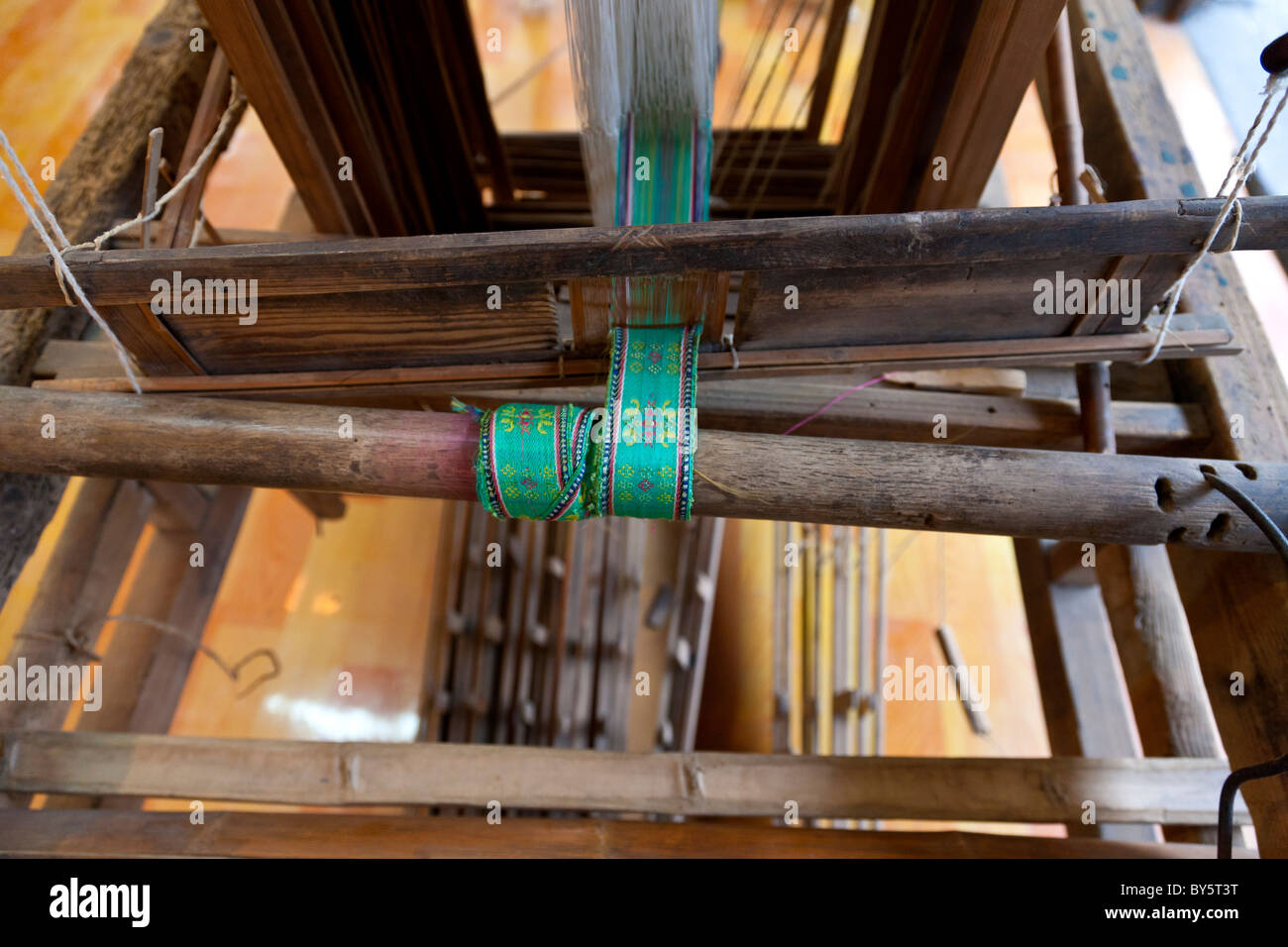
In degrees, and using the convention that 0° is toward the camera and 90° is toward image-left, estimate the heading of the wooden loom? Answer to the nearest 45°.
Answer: approximately 0°
